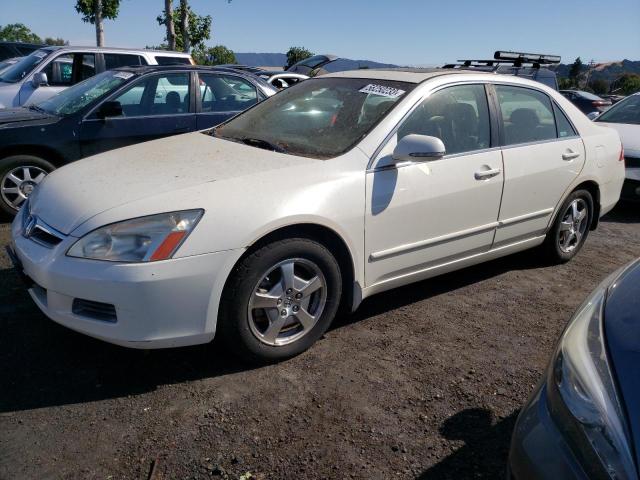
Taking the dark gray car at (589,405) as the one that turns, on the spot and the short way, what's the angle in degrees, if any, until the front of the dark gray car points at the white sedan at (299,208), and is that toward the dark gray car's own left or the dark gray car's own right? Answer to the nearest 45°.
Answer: approximately 90° to the dark gray car's own right

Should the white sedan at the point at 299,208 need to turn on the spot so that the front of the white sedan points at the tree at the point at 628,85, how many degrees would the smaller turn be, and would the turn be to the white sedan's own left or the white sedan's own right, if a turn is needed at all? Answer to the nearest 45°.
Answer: approximately 180°

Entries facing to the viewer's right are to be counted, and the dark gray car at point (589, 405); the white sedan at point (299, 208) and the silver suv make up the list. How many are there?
0

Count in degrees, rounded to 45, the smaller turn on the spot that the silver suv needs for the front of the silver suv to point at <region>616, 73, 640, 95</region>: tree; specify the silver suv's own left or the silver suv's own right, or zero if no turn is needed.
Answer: approximately 180°

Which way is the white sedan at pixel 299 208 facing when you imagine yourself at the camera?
facing the viewer and to the left of the viewer

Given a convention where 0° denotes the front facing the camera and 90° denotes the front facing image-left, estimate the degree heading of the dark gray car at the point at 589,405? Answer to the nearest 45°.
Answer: approximately 45°

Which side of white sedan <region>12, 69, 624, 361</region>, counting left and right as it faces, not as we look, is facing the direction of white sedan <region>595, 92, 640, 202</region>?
back

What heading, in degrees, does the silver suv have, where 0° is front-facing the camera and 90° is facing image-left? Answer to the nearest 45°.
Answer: approximately 45°

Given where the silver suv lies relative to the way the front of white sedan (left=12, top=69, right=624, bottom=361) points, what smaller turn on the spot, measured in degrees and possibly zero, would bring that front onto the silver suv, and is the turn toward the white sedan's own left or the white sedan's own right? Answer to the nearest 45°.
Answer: approximately 90° to the white sedan's own right

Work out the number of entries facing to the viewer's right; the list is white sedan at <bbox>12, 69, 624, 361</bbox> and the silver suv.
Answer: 0

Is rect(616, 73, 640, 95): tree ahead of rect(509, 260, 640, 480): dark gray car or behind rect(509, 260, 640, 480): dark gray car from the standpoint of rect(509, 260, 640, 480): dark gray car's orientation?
behind

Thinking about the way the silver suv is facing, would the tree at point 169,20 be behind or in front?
behind
